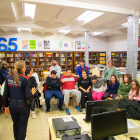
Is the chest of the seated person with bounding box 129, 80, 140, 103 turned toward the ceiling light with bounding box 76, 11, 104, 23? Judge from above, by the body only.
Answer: no

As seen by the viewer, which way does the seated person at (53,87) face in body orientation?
toward the camera

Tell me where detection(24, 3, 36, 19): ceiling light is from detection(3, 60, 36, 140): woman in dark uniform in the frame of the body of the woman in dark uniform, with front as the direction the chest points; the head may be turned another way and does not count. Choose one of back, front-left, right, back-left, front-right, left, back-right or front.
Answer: front-left

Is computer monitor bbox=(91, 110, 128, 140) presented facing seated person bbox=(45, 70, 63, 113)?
no

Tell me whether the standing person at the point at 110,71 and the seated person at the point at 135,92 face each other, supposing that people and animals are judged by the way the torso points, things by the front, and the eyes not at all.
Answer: no

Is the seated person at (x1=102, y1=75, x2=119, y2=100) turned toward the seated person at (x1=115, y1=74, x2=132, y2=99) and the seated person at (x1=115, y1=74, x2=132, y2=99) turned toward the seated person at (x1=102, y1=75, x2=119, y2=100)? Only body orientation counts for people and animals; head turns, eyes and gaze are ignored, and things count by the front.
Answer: no

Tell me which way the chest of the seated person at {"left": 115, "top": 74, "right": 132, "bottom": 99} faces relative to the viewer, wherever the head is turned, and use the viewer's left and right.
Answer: facing the viewer and to the left of the viewer

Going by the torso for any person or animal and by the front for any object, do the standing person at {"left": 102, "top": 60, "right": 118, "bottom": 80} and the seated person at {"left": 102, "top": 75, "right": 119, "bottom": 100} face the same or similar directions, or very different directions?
same or similar directions

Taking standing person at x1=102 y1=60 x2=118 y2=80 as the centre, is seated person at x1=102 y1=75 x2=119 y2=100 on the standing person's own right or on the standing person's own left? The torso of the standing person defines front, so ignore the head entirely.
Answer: on the standing person's own left

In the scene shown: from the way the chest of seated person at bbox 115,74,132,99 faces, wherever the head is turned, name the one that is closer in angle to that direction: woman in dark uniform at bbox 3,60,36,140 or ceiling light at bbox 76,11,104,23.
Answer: the woman in dark uniform

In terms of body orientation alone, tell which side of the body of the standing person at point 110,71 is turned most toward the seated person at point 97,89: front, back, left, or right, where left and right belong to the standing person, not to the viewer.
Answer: front

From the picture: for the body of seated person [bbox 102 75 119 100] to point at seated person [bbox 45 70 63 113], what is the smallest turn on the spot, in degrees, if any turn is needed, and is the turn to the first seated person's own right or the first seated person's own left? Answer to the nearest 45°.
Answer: approximately 45° to the first seated person's own right

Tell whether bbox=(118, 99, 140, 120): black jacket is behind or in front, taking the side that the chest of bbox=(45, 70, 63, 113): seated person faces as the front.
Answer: in front

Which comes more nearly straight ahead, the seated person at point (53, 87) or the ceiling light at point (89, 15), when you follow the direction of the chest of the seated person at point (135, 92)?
the seated person

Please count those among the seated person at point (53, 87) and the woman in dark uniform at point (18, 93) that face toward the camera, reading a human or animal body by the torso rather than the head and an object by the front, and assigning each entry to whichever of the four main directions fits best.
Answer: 1

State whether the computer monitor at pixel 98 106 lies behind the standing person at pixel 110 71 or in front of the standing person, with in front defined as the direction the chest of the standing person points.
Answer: in front

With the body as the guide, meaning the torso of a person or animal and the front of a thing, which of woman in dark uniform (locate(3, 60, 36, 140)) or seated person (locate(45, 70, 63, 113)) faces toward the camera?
the seated person

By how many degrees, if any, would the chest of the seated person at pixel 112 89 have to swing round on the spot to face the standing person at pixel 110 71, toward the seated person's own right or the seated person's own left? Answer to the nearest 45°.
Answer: approximately 135° to the seated person's own right
